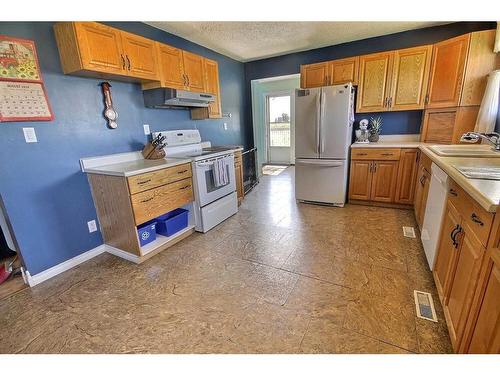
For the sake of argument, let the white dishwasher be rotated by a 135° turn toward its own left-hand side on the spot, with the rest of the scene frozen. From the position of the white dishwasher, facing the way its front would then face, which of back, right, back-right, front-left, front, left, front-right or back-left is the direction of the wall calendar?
right

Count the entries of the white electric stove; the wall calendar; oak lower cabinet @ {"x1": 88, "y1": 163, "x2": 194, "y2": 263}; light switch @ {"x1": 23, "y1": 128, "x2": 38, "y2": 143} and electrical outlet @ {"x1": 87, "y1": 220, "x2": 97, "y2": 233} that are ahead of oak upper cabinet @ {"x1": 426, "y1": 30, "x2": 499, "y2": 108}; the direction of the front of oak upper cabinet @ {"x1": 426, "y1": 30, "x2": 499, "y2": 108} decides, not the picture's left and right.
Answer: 5

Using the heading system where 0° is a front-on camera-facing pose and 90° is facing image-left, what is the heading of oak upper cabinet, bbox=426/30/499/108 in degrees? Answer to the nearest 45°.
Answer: approximately 45°

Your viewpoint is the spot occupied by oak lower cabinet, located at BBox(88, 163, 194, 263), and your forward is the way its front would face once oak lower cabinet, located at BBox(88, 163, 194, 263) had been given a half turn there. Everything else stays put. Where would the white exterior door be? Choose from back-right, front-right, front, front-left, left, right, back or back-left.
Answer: right

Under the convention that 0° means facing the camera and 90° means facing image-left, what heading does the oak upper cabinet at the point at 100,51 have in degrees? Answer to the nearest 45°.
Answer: approximately 315°

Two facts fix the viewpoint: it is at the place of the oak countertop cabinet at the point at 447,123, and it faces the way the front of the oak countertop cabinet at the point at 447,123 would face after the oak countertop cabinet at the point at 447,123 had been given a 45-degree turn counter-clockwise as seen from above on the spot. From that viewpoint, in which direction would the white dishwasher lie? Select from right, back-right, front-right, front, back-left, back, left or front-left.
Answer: front

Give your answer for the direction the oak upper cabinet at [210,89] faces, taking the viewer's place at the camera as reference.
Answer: facing the viewer and to the right of the viewer

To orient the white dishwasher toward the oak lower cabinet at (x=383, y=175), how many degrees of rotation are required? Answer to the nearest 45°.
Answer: approximately 45° to its right

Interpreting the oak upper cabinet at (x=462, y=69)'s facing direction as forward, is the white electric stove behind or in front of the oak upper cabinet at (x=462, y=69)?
in front

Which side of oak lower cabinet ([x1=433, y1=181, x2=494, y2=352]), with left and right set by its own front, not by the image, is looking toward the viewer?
left

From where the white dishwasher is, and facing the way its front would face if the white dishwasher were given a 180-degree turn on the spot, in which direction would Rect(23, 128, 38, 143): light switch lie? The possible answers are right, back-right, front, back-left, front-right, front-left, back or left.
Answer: back-right

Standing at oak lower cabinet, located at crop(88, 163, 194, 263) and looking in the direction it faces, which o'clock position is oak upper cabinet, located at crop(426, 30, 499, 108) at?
The oak upper cabinet is roughly at 11 o'clock from the oak lower cabinet.

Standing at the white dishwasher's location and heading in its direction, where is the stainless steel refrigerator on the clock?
The stainless steel refrigerator is roughly at 1 o'clock from the white dishwasher.

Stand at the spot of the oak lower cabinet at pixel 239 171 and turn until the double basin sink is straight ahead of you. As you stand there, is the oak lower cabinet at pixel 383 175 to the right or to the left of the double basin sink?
left

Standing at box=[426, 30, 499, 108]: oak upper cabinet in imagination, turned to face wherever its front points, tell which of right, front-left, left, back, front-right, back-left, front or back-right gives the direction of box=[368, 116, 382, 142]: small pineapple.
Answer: front-right
